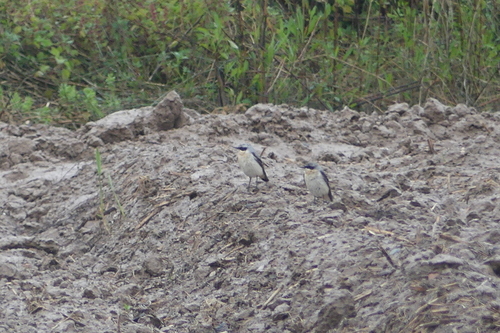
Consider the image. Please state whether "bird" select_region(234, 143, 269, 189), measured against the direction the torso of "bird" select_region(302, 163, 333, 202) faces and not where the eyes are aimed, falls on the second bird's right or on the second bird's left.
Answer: on the second bird's right

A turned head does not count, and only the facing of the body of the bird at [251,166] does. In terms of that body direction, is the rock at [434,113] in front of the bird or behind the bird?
behind

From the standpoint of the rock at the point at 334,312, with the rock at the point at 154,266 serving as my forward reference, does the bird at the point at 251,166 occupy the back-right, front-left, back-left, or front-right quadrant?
front-right

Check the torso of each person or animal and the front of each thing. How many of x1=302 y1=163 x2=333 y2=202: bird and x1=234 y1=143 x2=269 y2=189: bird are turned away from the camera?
0

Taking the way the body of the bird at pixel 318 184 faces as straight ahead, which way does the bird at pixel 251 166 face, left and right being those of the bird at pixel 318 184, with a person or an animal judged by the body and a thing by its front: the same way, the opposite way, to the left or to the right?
the same way

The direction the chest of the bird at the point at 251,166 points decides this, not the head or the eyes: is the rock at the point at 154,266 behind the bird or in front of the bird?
in front

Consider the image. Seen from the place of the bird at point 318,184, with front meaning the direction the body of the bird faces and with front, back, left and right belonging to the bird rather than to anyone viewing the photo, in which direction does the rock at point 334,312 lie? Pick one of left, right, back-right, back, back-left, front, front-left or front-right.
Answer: front-left

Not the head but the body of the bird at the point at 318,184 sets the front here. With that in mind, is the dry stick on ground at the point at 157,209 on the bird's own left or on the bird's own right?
on the bird's own right

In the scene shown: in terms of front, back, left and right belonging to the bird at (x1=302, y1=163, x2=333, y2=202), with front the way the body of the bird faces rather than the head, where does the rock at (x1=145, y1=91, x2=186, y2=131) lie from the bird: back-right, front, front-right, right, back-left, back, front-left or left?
right

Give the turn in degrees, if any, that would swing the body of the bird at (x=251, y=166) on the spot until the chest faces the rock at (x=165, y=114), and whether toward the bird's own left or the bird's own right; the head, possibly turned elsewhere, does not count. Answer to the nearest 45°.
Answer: approximately 90° to the bird's own right

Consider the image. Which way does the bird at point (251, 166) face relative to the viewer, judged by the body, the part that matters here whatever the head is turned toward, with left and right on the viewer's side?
facing the viewer and to the left of the viewer
